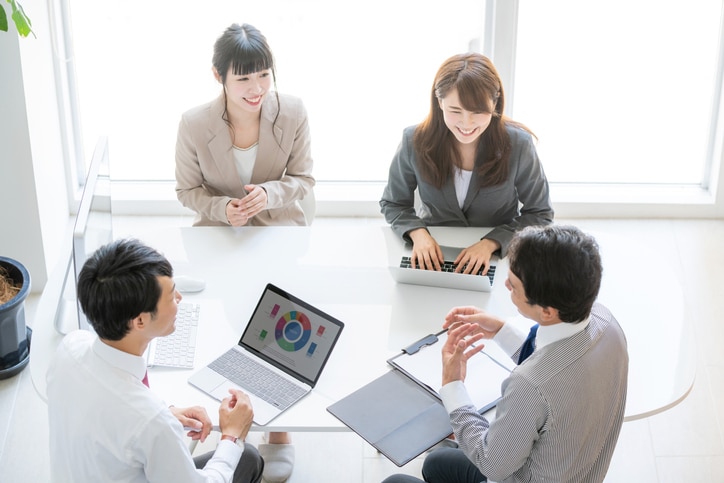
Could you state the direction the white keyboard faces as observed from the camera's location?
facing to the right of the viewer

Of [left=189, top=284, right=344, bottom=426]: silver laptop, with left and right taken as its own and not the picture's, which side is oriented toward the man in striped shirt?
left

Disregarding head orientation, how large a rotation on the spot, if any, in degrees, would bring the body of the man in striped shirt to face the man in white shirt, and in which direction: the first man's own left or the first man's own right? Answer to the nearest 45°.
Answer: approximately 45° to the first man's own left

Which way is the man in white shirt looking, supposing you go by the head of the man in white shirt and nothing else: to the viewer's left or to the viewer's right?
to the viewer's right

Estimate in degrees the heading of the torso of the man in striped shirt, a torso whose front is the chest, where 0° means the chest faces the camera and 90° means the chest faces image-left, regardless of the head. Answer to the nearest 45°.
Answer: approximately 135°

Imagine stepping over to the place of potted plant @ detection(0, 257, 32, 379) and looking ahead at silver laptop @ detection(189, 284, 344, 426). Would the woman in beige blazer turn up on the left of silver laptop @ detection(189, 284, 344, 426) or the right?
left

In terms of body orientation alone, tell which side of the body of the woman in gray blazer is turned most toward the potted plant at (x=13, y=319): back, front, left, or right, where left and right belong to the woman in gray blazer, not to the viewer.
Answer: right

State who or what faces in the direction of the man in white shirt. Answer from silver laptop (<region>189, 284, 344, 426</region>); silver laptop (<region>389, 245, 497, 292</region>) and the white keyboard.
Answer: silver laptop (<region>189, 284, 344, 426</region>)

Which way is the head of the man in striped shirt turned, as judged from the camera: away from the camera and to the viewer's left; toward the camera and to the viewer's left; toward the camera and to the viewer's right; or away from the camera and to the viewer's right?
away from the camera and to the viewer's left

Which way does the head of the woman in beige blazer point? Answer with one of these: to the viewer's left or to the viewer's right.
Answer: to the viewer's right

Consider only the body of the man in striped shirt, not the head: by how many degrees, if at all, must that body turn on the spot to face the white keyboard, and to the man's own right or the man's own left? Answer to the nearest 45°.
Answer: approximately 45° to the man's own left

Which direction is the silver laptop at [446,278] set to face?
away from the camera

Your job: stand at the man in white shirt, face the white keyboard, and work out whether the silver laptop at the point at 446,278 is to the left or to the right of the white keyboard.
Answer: right

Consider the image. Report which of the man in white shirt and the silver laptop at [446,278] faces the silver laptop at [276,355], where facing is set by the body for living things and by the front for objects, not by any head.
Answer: the man in white shirt
